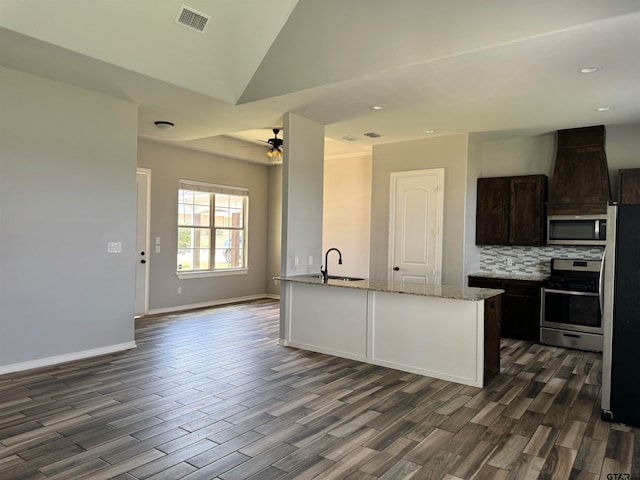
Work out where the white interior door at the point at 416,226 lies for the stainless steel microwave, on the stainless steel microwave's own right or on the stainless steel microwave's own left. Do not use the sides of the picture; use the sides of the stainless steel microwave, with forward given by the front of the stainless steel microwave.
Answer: on the stainless steel microwave's own right

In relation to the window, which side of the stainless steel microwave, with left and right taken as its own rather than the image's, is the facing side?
right

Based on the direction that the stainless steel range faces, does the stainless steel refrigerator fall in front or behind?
in front

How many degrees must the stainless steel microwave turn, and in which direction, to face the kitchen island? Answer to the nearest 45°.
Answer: approximately 45° to its right
